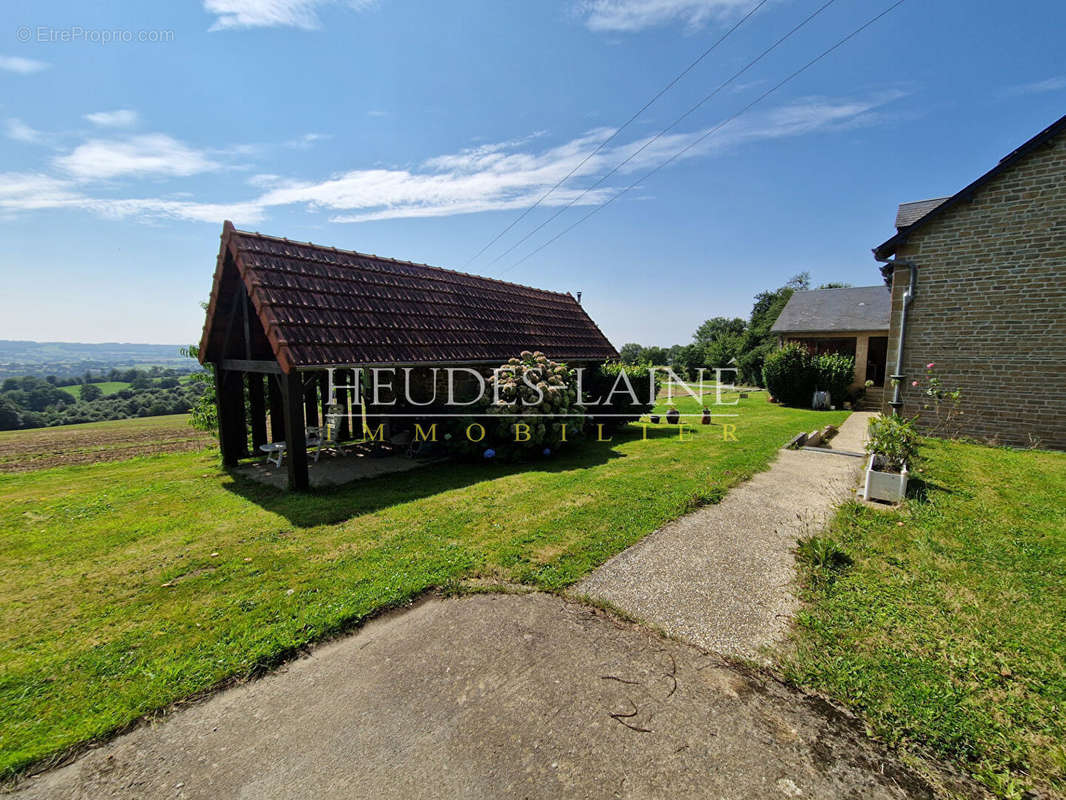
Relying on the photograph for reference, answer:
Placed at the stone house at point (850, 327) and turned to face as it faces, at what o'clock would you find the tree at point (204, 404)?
The tree is roughly at 1 o'clock from the stone house.

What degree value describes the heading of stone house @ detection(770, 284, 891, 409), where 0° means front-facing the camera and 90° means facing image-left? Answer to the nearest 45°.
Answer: approximately 0°

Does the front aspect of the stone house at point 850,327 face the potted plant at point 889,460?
yes

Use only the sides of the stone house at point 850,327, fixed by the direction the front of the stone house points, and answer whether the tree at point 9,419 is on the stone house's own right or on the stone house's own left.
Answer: on the stone house's own right

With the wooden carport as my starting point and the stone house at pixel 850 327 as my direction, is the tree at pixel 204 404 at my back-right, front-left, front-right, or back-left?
back-left

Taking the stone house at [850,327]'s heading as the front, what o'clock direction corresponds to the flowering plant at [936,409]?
The flowering plant is roughly at 12 o'clock from the stone house.

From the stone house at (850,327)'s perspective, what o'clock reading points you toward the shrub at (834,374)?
The shrub is roughly at 12 o'clock from the stone house.

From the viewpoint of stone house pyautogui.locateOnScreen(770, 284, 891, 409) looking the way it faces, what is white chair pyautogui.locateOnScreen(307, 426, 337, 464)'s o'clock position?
The white chair is roughly at 1 o'clock from the stone house.

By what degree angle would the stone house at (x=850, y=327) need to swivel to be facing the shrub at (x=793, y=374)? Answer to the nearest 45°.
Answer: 0° — it already faces it

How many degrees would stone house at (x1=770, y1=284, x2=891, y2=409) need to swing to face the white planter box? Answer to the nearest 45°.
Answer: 0° — it already faces it
